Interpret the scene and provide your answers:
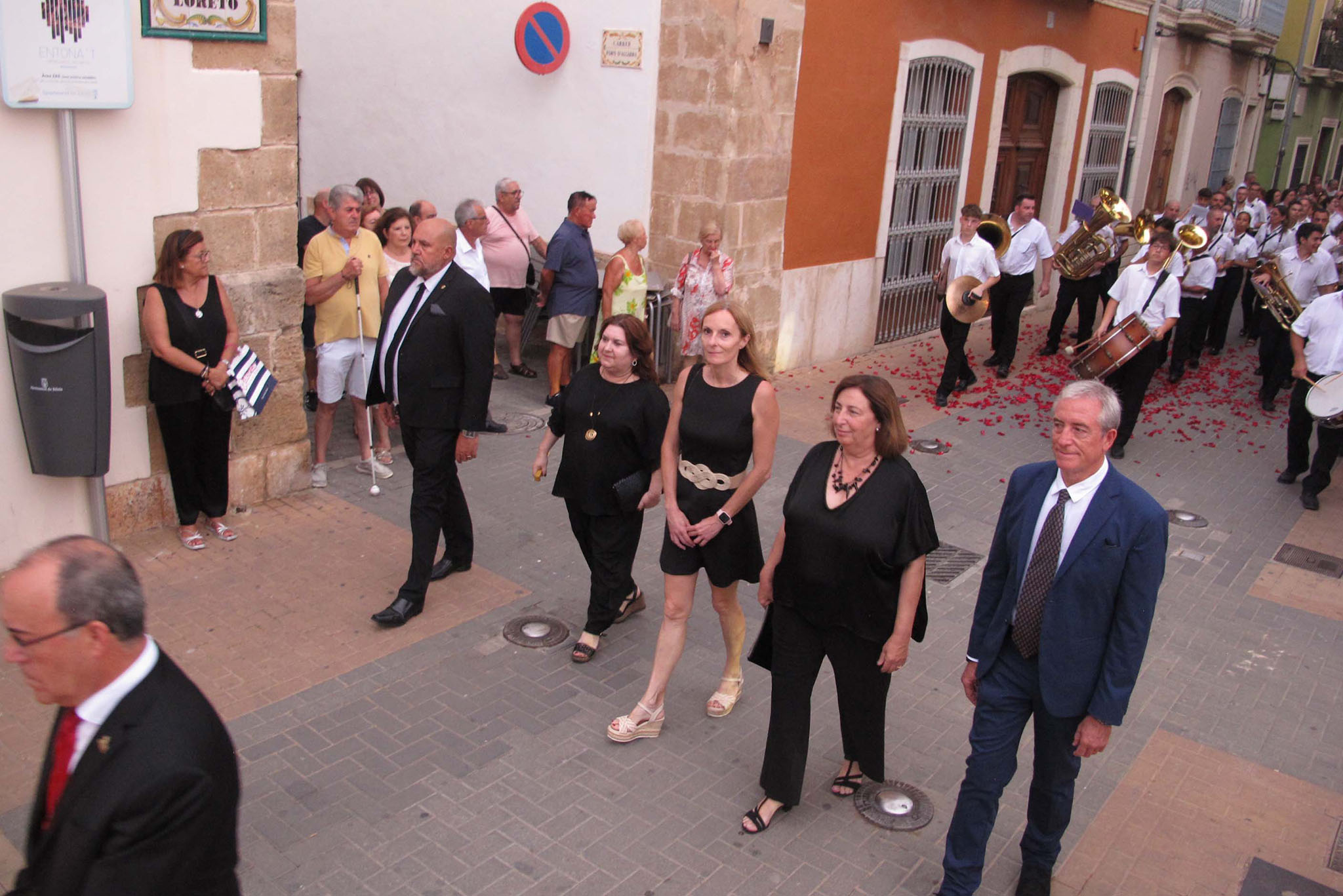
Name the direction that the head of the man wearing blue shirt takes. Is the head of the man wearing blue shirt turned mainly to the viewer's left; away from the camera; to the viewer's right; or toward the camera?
to the viewer's right

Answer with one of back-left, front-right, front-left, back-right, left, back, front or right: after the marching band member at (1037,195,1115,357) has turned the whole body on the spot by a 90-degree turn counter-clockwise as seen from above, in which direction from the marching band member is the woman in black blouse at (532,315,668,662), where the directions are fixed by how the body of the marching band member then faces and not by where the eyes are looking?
front-right

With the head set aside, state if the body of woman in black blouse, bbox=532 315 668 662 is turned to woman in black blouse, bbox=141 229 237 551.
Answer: no

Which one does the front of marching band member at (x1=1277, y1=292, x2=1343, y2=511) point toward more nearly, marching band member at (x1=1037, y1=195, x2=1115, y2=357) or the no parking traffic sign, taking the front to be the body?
the no parking traffic sign

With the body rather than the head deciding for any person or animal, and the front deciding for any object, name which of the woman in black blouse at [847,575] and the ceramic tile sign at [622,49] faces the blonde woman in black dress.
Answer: the ceramic tile sign

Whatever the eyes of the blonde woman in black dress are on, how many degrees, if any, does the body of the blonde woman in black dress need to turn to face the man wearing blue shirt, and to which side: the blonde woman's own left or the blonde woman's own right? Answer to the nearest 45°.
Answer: approximately 135° to the blonde woman's own right

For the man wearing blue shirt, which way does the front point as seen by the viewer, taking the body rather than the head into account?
to the viewer's right

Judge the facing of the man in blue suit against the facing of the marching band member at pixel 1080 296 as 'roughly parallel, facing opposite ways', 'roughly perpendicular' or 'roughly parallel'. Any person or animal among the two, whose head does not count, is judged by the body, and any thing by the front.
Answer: roughly parallel

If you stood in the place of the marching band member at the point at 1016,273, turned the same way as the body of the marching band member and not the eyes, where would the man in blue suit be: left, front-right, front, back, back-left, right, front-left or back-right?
front-left

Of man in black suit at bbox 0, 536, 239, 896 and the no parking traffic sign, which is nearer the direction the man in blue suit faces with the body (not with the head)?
the man in black suit

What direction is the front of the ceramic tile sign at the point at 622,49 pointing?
toward the camera

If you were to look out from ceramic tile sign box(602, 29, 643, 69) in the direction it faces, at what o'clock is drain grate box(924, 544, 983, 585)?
The drain grate is roughly at 11 o'clock from the ceramic tile sign.

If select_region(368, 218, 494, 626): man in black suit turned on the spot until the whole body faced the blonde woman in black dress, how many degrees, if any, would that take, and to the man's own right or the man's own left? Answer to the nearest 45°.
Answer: approximately 90° to the man's own left

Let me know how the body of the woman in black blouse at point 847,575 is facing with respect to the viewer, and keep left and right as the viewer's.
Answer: facing the viewer and to the left of the viewer

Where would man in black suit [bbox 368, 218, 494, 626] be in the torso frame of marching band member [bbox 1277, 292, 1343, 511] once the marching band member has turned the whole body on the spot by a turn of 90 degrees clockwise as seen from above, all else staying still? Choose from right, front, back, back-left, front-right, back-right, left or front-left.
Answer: left

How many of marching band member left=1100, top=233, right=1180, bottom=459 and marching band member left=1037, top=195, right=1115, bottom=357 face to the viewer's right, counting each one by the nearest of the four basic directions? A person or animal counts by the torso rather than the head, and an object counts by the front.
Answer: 0

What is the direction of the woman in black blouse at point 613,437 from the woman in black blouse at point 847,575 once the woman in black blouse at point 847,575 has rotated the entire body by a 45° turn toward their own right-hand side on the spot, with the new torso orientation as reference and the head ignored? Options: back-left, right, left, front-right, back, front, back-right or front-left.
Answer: front-right
